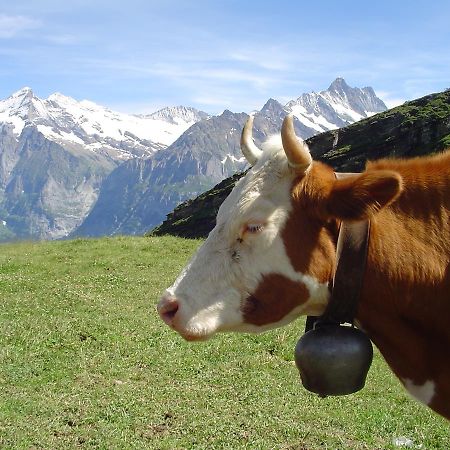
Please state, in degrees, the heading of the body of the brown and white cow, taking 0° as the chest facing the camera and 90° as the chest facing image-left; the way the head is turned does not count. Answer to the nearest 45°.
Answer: approximately 90°
